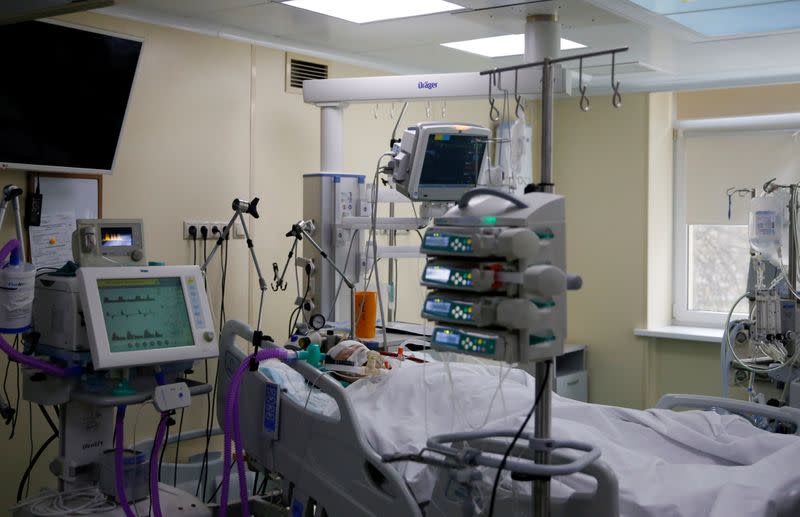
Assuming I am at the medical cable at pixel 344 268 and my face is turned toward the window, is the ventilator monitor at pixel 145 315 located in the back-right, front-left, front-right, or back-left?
back-right

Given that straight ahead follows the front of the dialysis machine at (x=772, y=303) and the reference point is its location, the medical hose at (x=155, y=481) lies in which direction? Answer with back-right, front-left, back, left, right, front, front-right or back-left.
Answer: front

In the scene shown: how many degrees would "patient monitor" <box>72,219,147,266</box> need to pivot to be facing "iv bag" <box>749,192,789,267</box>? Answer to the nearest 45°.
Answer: approximately 90° to its left

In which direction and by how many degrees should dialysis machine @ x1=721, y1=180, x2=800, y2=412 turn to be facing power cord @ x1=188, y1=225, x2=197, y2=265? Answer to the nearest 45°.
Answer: approximately 45° to its right

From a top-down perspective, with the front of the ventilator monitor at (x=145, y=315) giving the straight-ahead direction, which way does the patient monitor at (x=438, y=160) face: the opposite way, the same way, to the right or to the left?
the same way

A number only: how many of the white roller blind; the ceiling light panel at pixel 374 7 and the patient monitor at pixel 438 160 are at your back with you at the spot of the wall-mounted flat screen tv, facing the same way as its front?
0

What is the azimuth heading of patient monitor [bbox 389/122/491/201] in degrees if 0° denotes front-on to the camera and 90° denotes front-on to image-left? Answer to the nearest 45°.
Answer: approximately 315°

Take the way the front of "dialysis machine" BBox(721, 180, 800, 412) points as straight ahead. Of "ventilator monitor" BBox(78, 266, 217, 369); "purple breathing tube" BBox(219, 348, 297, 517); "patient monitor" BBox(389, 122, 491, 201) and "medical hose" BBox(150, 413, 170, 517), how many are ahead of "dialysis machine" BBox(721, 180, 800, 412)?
4

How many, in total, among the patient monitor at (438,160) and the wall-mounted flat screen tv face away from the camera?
0

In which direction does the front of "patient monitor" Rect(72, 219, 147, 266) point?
toward the camera

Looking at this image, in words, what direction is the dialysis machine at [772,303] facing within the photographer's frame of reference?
facing the viewer and to the left of the viewer

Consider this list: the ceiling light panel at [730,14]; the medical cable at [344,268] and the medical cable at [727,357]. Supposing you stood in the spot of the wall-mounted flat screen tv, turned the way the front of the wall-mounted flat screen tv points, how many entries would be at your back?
0

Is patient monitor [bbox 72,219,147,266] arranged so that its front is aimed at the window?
no

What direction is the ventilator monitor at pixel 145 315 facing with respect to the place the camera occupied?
facing the viewer and to the right of the viewer
